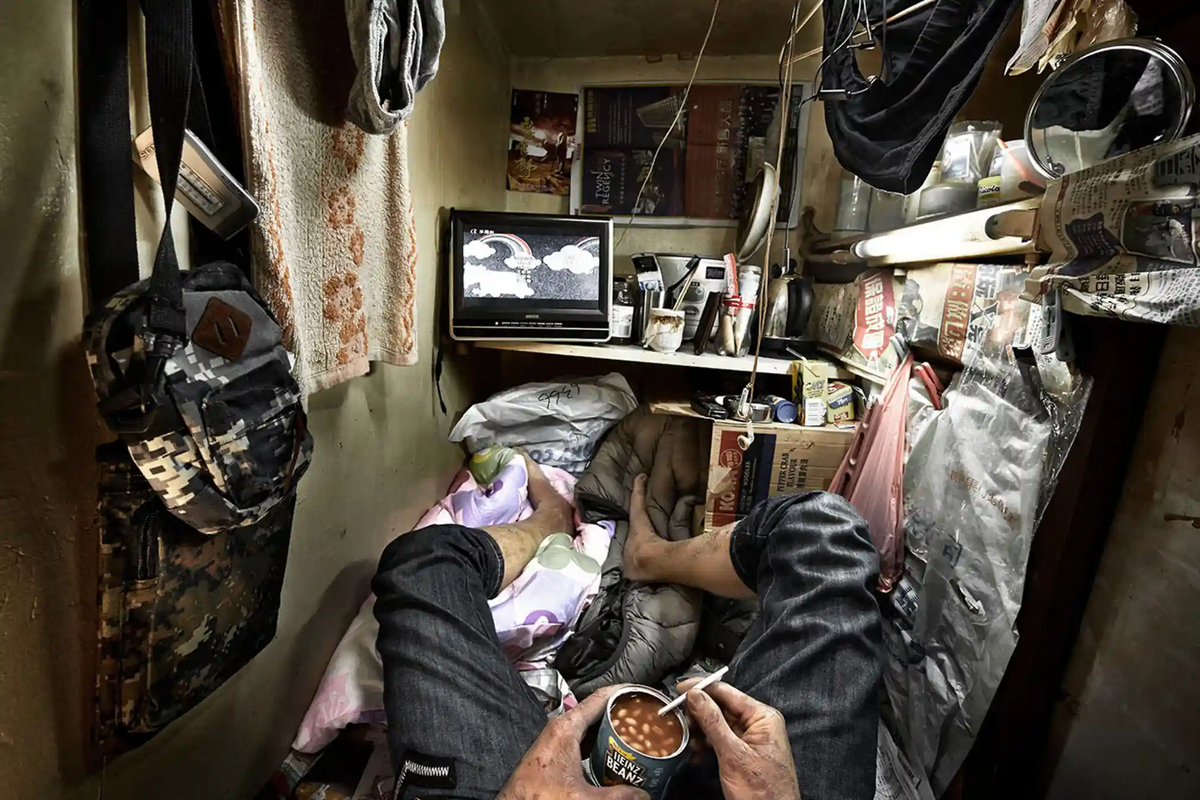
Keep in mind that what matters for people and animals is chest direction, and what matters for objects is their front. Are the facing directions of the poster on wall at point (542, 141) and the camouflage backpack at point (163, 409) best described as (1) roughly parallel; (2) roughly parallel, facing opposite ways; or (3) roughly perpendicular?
roughly perpendicular

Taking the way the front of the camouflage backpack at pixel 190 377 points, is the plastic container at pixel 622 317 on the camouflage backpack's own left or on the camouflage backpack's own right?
on the camouflage backpack's own left

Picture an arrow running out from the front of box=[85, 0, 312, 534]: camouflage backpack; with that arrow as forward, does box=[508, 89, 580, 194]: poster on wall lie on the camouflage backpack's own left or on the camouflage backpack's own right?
on the camouflage backpack's own left

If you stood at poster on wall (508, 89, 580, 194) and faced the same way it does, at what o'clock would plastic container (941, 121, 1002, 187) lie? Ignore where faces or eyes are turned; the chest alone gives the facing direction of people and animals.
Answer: The plastic container is roughly at 11 o'clock from the poster on wall.

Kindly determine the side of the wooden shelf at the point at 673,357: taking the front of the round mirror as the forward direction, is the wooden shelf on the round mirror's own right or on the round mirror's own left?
on the round mirror's own right

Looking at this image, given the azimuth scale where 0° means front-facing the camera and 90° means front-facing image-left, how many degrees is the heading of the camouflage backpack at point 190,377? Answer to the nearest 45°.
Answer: approximately 315°

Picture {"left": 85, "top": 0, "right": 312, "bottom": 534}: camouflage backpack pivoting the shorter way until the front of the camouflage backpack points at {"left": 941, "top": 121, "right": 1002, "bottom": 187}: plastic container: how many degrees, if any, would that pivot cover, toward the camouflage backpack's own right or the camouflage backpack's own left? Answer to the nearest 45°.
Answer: approximately 45° to the camouflage backpack's own left

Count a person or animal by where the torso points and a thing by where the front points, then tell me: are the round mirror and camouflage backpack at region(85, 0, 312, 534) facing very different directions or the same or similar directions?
very different directions

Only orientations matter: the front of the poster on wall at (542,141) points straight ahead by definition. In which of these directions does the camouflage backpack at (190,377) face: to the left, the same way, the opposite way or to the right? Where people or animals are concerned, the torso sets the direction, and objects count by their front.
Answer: to the left

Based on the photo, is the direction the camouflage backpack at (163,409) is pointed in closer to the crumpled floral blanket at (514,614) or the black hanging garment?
the black hanging garment

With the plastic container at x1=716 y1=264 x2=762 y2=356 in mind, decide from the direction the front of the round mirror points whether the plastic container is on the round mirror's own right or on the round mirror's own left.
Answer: on the round mirror's own right
